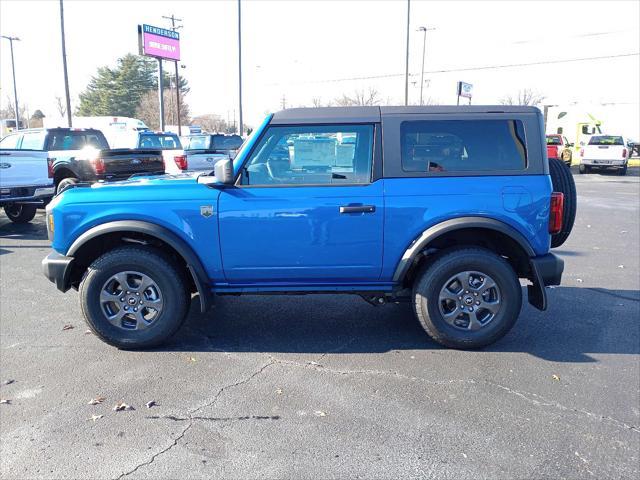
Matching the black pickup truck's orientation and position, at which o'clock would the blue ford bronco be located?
The blue ford bronco is roughly at 7 o'clock from the black pickup truck.

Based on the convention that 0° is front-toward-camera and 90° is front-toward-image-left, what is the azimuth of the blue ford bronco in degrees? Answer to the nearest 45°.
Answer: approximately 90°

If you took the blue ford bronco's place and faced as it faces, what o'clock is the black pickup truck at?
The black pickup truck is roughly at 2 o'clock from the blue ford bronco.

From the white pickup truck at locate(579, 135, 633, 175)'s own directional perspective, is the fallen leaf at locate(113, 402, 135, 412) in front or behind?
behind

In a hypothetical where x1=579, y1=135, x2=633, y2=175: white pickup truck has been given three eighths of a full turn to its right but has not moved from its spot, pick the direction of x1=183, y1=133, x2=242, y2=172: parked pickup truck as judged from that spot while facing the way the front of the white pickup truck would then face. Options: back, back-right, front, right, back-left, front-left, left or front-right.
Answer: right

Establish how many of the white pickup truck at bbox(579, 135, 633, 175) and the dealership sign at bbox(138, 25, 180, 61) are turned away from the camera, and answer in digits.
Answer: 1

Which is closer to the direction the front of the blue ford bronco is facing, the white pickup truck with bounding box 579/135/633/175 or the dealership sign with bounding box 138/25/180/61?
the dealership sign

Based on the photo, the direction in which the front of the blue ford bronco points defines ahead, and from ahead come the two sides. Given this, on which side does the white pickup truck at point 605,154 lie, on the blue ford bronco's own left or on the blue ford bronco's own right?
on the blue ford bronco's own right

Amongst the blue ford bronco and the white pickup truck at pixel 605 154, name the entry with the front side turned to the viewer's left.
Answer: the blue ford bronco

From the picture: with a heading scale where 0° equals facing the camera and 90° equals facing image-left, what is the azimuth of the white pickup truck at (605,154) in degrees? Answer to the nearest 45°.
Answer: approximately 180°

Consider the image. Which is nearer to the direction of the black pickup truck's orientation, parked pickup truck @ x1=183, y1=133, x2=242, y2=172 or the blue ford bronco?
the parked pickup truck
